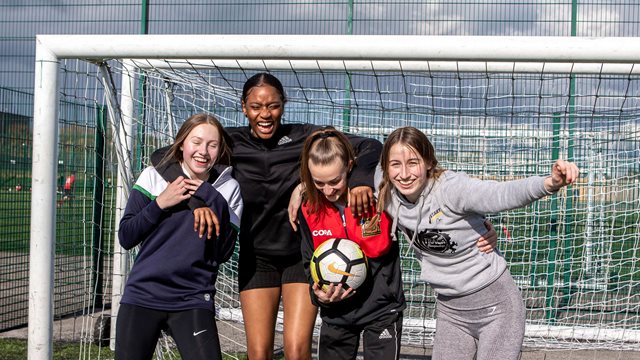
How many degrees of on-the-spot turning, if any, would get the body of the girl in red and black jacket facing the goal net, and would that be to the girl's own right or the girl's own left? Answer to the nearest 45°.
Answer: approximately 180°

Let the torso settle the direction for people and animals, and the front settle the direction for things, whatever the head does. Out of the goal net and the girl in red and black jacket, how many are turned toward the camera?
2

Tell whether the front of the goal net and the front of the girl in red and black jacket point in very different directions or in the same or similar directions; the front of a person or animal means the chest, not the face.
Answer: same or similar directions

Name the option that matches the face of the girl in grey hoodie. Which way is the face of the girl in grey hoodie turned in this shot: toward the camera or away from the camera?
toward the camera

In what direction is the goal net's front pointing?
toward the camera

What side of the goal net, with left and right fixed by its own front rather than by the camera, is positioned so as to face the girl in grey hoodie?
front

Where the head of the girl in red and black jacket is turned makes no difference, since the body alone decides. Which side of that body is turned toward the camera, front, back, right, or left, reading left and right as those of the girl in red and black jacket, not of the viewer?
front

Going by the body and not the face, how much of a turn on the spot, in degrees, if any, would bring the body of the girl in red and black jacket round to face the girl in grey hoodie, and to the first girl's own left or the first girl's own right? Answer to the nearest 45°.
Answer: approximately 90° to the first girl's own left
